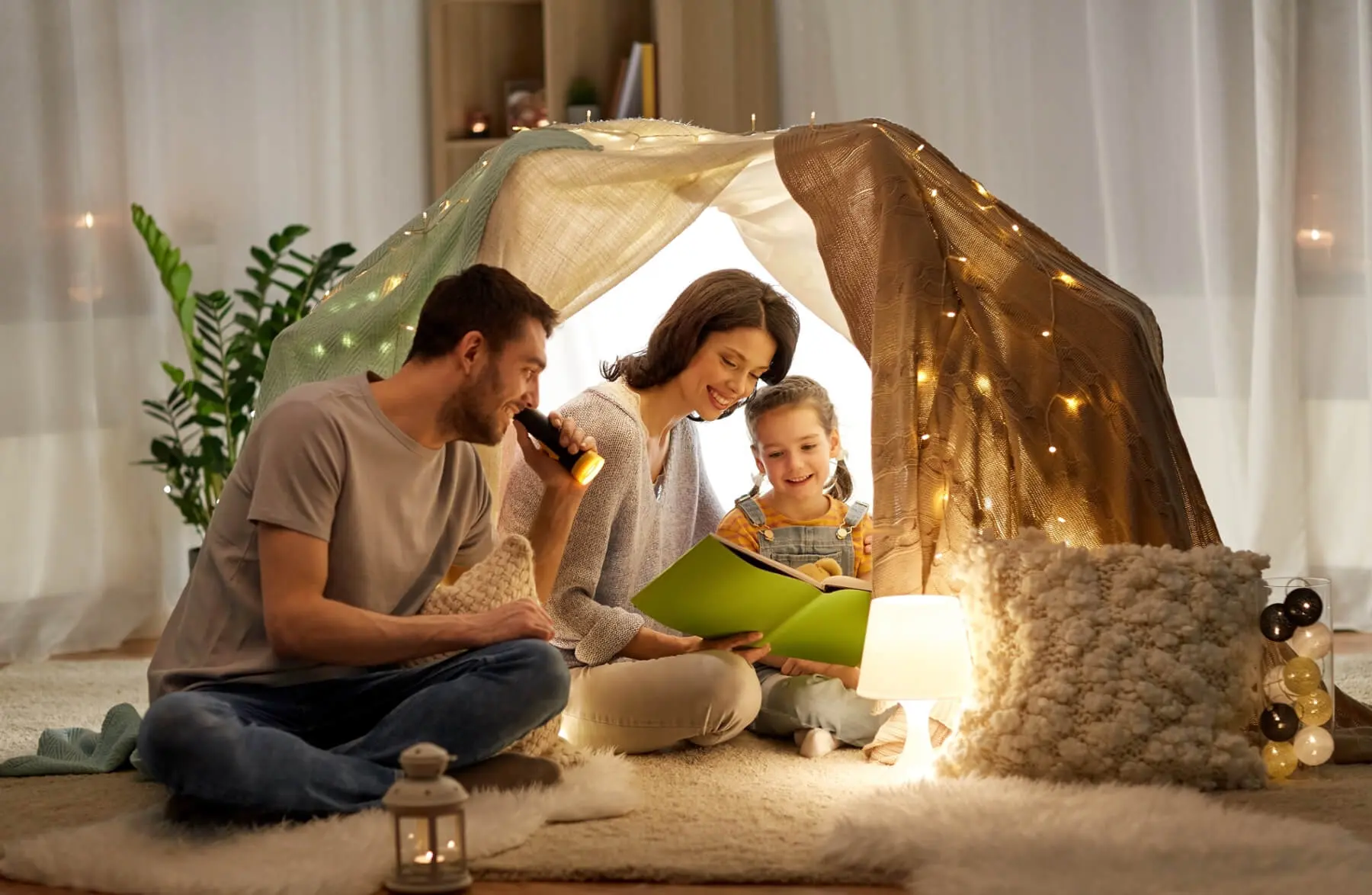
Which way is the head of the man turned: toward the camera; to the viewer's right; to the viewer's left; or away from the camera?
to the viewer's right

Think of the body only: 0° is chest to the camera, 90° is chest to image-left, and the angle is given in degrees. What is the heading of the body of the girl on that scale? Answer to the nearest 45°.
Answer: approximately 0°

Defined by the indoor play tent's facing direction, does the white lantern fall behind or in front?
in front

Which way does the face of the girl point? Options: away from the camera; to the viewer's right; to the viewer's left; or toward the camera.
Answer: toward the camera

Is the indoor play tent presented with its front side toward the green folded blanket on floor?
no

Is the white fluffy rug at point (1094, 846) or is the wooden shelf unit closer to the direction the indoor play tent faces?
the white fluffy rug

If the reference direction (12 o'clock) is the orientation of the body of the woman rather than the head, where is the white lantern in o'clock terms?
The white lantern is roughly at 2 o'clock from the woman.

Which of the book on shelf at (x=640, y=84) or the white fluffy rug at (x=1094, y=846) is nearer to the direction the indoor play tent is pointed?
the white fluffy rug

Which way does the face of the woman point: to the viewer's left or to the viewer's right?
to the viewer's right

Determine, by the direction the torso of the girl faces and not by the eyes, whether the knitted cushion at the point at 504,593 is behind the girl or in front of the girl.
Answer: in front

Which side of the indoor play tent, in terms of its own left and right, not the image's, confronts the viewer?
front

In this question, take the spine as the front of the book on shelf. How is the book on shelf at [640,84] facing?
toward the camera

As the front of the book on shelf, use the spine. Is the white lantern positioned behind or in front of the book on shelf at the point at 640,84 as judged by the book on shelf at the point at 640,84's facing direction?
in front
